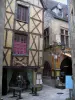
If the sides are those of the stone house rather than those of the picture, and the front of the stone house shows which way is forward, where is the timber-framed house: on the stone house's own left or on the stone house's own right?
on the stone house's own right

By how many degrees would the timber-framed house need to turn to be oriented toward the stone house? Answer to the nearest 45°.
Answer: approximately 135° to its left

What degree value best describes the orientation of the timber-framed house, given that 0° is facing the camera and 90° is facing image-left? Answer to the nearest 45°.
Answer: approximately 0°

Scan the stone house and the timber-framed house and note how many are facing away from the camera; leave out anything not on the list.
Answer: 0
